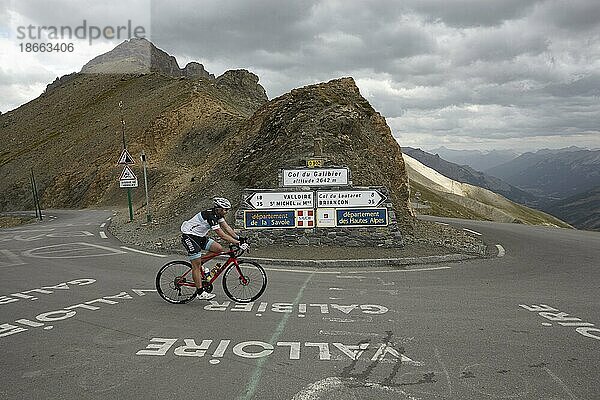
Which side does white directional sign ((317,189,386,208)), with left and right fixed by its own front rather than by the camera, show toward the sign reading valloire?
right

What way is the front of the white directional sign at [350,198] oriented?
toward the camera

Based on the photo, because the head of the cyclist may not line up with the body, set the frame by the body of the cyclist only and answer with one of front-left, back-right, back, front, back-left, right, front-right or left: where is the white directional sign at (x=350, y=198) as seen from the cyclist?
front-left

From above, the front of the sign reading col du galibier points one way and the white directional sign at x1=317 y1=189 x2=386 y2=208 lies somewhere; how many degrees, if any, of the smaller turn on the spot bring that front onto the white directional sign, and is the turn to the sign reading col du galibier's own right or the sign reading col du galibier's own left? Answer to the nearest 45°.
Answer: approximately 90° to the sign reading col du galibier's own left

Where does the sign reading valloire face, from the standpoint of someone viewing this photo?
facing the viewer

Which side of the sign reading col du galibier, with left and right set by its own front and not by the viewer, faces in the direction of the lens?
front

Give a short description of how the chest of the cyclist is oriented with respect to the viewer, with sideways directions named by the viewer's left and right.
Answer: facing to the right of the viewer

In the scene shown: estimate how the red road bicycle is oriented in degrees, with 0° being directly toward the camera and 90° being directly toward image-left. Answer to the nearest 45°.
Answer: approximately 270°

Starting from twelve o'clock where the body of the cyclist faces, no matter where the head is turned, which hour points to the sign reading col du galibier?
The sign reading col du galibier is roughly at 10 o'clock from the cyclist.

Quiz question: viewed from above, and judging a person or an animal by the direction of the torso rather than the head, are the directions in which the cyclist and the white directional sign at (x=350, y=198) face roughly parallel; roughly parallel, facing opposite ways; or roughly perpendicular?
roughly perpendicular

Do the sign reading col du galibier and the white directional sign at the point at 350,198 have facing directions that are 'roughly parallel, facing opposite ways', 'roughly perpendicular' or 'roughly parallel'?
roughly parallel

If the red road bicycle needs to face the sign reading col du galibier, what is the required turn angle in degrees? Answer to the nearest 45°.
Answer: approximately 45° to its left

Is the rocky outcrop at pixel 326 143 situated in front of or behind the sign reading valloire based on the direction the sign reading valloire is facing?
behind

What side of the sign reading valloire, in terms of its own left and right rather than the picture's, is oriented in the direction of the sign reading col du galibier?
left

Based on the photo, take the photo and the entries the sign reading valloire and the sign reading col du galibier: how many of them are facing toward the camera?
2
